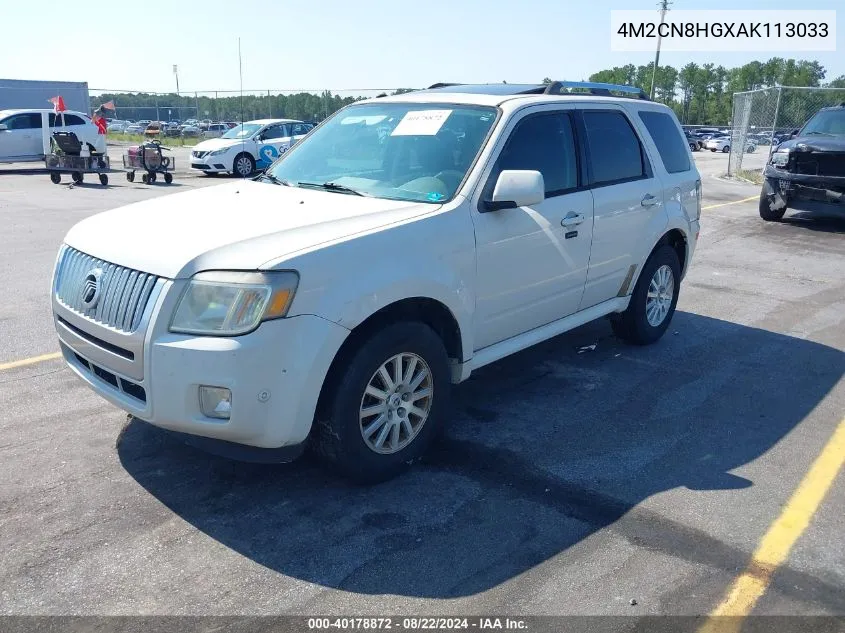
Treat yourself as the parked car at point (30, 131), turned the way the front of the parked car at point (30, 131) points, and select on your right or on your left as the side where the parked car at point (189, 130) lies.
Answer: on your right

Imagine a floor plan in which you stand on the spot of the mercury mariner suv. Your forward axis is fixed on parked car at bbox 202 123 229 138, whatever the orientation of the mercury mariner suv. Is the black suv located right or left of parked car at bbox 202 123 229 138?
right

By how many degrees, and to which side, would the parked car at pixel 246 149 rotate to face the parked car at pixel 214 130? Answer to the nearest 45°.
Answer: approximately 135° to its right

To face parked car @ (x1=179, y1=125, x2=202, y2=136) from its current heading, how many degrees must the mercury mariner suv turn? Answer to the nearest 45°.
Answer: approximately 135° to its right

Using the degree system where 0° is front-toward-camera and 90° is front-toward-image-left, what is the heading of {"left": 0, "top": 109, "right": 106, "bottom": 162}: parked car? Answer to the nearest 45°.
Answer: approximately 90°

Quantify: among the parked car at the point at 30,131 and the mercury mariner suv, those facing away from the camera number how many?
0

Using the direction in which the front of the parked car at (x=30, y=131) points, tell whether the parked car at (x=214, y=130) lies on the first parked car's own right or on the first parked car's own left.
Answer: on the first parked car's own right

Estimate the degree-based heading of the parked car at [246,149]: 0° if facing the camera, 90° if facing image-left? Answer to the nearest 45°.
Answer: approximately 45°

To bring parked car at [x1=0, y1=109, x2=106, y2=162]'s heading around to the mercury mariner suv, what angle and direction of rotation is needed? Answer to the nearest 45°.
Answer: approximately 90° to its left

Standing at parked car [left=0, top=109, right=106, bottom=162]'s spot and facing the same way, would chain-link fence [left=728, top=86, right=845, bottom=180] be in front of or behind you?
behind

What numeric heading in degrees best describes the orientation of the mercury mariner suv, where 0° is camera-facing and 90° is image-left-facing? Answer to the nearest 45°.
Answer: approximately 45°

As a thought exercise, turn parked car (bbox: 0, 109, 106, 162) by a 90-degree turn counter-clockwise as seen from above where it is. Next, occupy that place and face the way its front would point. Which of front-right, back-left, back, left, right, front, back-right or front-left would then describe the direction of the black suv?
front-left

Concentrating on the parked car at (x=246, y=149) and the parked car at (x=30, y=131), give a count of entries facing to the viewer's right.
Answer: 0
